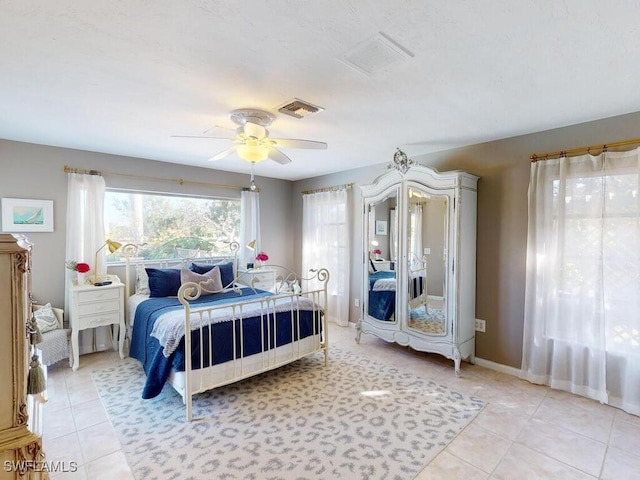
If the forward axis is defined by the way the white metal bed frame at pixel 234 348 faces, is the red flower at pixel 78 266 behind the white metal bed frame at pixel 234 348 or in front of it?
behind

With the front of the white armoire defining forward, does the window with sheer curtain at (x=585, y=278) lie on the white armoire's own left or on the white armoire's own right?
on the white armoire's own left

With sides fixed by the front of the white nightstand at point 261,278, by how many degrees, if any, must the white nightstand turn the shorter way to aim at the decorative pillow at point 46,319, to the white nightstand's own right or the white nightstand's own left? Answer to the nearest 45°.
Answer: approximately 90° to the white nightstand's own right

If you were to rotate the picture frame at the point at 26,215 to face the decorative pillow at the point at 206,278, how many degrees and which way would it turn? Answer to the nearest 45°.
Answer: approximately 45° to its left

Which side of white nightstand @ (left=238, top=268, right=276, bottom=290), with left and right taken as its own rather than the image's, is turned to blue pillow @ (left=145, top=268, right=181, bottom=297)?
right

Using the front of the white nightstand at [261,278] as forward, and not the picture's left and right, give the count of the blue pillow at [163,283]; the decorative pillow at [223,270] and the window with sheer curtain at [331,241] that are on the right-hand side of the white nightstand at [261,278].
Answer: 2

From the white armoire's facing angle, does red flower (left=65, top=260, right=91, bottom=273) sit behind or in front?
in front

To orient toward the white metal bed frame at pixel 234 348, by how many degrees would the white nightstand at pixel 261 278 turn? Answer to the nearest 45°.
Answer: approximately 45° to its right

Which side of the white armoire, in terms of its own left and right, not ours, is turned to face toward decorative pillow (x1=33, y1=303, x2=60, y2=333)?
front

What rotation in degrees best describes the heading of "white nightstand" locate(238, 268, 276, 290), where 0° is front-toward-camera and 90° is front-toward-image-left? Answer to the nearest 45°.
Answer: approximately 315°
